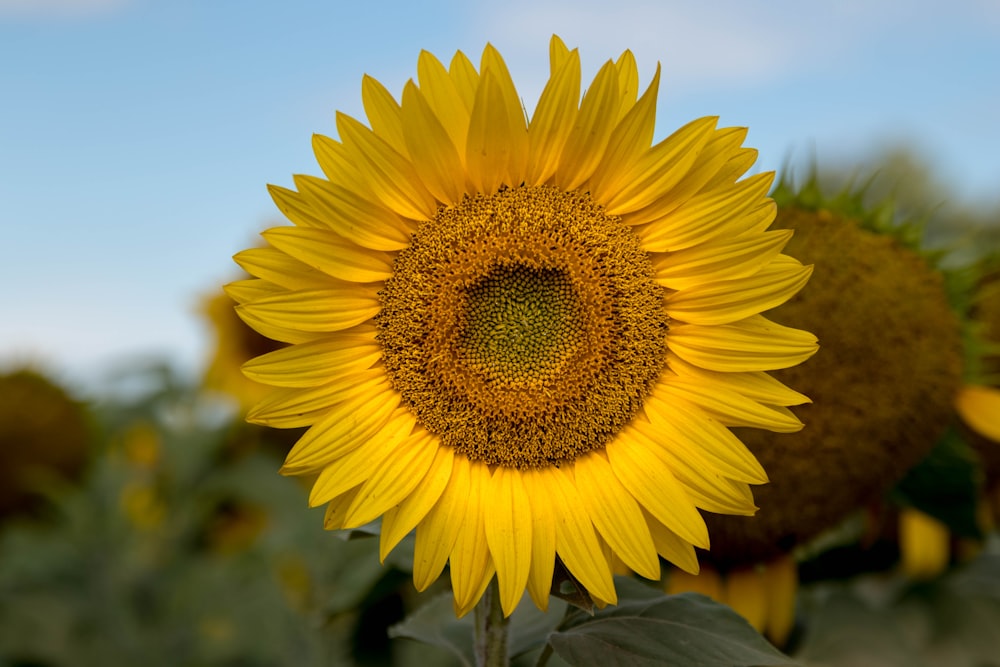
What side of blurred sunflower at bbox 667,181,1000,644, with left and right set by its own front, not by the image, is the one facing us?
front

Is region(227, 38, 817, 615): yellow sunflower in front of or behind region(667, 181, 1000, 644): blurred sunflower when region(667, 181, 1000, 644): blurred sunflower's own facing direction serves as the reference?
in front

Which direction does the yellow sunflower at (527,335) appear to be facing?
toward the camera

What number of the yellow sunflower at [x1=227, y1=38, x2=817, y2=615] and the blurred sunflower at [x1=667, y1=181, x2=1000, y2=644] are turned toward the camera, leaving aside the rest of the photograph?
2

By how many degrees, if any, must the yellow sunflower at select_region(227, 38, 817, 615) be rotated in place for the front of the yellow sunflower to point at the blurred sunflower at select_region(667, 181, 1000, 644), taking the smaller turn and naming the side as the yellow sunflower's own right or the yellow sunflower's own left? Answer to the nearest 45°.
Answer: approximately 135° to the yellow sunflower's own left
